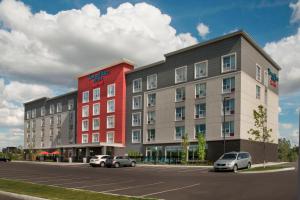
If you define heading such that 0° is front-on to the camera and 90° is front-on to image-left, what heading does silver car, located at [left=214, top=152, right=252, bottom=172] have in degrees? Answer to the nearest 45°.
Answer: approximately 45°

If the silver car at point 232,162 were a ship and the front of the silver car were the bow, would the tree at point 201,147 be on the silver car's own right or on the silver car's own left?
on the silver car's own right
